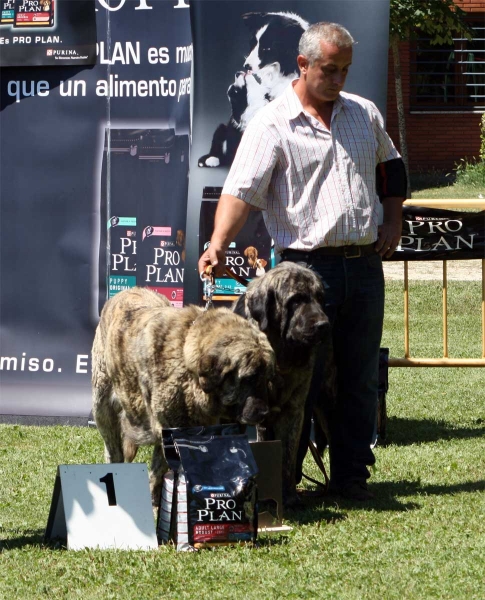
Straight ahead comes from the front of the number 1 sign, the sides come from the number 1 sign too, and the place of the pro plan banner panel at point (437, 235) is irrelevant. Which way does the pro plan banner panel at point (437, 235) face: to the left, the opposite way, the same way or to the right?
the same way

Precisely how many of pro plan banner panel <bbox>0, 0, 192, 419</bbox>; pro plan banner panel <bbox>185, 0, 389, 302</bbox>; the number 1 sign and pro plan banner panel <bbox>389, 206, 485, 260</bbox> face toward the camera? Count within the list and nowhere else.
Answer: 4

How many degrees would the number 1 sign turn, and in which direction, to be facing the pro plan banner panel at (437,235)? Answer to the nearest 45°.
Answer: approximately 135° to its left

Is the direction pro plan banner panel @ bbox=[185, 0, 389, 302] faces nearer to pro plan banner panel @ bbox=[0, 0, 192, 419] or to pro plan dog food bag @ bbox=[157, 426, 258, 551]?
the pro plan dog food bag

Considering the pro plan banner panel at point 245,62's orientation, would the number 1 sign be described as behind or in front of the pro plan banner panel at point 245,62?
in front

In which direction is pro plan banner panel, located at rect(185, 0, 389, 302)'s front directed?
toward the camera

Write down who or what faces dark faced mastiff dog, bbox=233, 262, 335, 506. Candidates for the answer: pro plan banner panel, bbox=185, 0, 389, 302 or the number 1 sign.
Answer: the pro plan banner panel

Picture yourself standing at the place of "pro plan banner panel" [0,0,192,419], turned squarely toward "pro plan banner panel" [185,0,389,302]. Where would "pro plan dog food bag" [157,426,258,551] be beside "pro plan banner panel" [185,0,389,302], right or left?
right

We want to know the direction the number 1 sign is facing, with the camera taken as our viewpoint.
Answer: facing the viewer

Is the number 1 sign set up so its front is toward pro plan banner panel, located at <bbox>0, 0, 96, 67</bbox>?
no

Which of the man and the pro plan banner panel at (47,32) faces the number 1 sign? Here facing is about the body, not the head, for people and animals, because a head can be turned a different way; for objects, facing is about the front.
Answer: the pro plan banner panel

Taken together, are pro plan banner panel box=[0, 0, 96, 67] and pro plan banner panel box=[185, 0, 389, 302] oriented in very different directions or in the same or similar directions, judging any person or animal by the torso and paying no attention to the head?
same or similar directions

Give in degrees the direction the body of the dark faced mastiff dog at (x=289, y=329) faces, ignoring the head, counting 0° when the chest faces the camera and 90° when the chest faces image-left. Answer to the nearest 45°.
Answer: approximately 315°

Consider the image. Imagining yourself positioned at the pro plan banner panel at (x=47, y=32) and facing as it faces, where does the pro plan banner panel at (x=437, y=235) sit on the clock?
the pro plan banner panel at (x=437, y=235) is roughly at 9 o'clock from the pro plan banner panel at (x=47, y=32).

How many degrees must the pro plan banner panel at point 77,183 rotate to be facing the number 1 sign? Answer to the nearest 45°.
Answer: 0° — it already faces it

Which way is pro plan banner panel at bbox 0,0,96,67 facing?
toward the camera

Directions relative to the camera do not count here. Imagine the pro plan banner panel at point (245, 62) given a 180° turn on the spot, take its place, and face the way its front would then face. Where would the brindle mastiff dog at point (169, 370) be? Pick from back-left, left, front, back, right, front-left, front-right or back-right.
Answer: back
